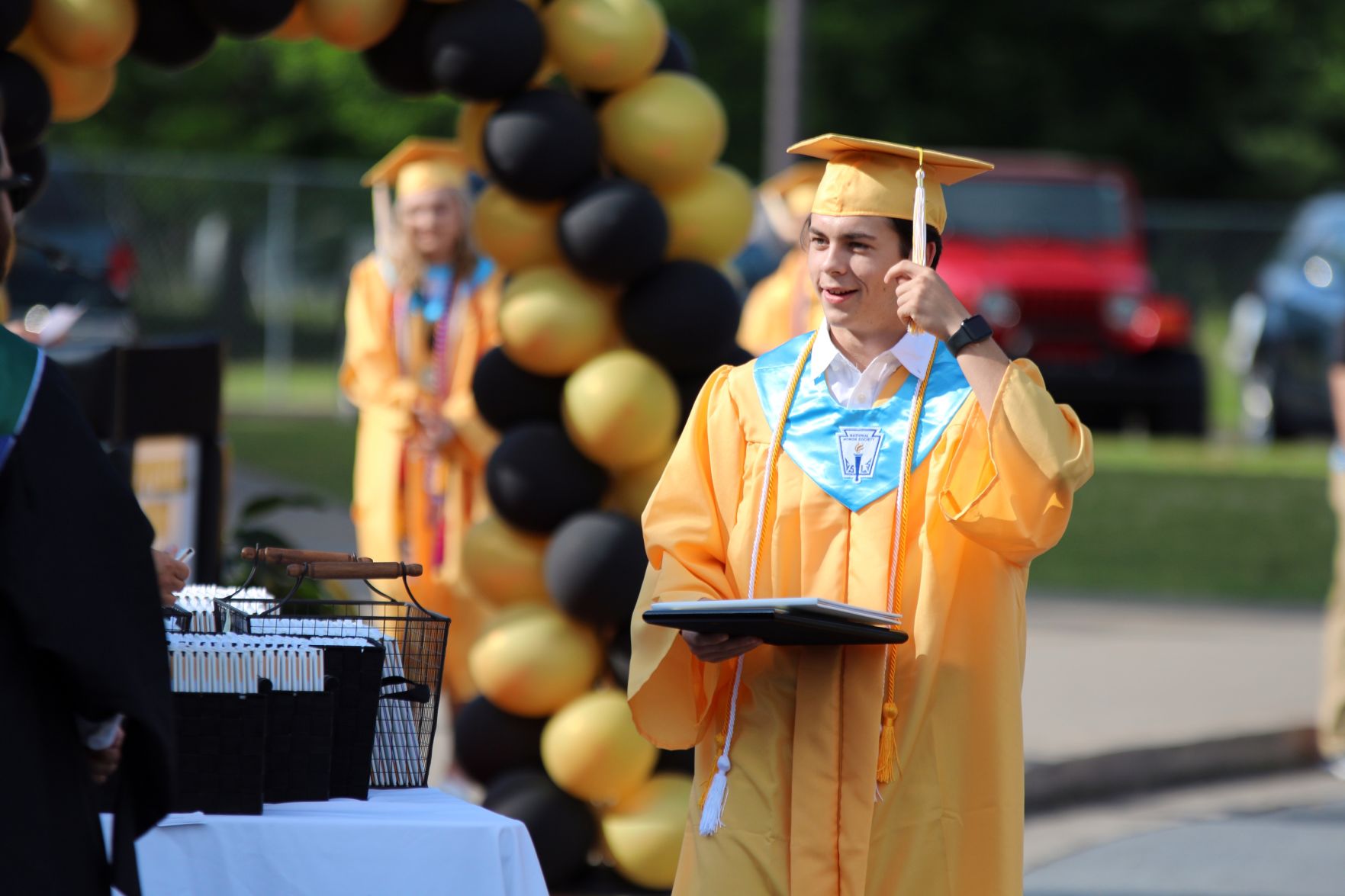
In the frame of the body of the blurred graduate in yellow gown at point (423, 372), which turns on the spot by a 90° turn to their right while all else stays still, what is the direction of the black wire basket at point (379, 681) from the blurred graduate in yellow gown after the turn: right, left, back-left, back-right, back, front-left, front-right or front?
left

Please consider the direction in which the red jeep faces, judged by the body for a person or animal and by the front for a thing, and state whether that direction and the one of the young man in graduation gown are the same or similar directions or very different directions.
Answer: same or similar directions

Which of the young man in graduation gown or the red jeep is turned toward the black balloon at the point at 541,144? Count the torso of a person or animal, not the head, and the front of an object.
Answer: the red jeep

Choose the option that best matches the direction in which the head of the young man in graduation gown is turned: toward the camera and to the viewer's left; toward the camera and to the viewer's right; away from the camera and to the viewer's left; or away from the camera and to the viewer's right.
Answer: toward the camera and to the viewer's left

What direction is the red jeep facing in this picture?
toward the camera

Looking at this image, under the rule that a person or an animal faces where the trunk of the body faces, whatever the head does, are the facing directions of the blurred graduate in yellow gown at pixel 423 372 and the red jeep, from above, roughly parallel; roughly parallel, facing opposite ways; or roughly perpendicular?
roughly parallel

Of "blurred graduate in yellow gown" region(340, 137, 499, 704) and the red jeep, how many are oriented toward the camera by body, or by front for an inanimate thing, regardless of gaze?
2

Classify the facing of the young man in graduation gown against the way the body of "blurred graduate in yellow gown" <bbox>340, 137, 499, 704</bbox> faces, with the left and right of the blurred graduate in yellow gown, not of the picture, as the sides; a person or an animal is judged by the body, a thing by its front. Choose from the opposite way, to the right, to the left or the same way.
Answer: the same way

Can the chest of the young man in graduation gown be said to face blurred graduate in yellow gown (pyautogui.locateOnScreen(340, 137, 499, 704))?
no

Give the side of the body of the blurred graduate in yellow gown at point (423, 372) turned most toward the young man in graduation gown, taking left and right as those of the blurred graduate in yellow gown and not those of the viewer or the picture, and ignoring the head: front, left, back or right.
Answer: front

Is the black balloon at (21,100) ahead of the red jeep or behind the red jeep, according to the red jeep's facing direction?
ahead

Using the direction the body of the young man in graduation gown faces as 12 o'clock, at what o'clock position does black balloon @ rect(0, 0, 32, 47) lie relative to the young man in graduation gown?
The black balloon is roughly at 4 o'clock from the young man in graduation gown.

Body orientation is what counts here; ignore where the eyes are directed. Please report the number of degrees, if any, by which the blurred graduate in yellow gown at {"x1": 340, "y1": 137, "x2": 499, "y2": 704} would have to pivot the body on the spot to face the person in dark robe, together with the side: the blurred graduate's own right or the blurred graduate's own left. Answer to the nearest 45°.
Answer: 0° — they already face them

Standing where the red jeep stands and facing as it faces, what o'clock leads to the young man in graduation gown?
The young man in graduation gown is roughly at 12 o'clock from the red jeep.

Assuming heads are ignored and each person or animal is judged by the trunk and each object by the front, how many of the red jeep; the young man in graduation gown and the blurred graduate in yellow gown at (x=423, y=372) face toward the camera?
3

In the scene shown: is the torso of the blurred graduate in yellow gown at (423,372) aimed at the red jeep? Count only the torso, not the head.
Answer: no

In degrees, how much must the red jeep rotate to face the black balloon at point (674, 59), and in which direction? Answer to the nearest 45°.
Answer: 0° — it already faces it

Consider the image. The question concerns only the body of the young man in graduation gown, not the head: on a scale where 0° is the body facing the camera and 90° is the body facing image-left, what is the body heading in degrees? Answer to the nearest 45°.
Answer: approximately 0°
